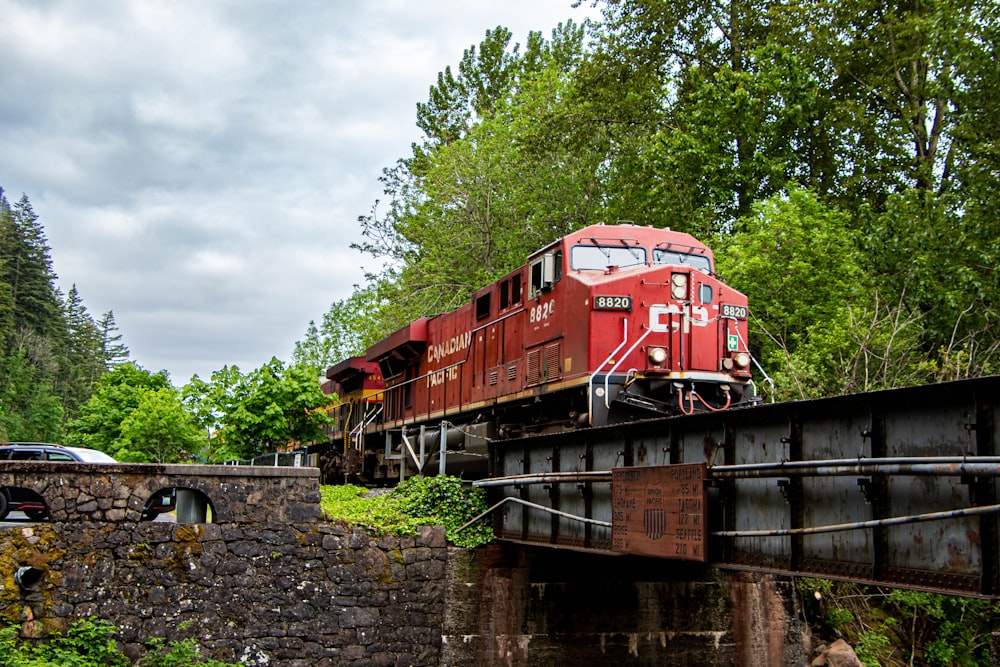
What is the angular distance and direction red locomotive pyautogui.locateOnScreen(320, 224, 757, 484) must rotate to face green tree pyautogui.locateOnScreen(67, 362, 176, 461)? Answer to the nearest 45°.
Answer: approximately 180°

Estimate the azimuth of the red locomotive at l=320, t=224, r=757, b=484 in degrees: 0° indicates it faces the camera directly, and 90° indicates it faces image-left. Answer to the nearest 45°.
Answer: approximately 315°

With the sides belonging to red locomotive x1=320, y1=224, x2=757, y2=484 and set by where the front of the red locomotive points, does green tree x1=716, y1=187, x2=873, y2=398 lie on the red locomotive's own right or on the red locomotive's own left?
on the red locomotive's own left

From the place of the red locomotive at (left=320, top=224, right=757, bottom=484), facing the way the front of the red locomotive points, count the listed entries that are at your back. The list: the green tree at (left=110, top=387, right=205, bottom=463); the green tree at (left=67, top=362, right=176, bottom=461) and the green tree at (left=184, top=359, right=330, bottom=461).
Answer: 3

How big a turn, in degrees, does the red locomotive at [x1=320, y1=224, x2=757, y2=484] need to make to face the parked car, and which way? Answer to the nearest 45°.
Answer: approximately 135° to its right

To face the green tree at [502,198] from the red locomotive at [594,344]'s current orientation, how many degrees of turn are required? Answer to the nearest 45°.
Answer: approximately 135° to its left

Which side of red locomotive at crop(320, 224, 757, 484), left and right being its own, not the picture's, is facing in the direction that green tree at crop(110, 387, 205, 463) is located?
back

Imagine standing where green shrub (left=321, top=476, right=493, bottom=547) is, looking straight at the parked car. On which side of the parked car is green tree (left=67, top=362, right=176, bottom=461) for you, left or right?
right
